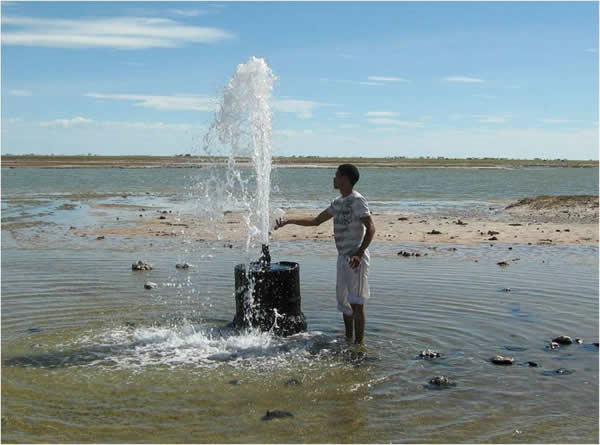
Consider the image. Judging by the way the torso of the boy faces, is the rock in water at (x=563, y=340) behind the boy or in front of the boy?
behind

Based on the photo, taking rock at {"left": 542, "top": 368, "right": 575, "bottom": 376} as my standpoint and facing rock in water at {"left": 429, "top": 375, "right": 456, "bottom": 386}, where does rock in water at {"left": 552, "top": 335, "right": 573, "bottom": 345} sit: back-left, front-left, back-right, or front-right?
back-right

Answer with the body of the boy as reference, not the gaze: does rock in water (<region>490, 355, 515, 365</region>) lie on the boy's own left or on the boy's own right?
on the boy's own left

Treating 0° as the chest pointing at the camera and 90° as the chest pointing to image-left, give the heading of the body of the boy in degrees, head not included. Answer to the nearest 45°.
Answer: approximately 45°

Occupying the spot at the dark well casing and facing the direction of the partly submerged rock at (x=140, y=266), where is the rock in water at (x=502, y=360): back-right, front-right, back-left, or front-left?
back-right

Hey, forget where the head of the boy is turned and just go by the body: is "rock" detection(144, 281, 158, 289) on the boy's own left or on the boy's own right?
on the boy's own right

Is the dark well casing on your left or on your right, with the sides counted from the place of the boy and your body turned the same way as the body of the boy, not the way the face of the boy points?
on your right

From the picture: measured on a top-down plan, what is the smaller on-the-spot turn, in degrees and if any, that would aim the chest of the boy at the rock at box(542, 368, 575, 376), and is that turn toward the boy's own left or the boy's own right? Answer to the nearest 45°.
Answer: approximately 90° to the boy's own left

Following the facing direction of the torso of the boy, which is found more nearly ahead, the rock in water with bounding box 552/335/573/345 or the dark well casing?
the dark well casing

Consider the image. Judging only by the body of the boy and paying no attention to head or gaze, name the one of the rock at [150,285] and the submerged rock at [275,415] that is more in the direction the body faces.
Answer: the submerged rock
